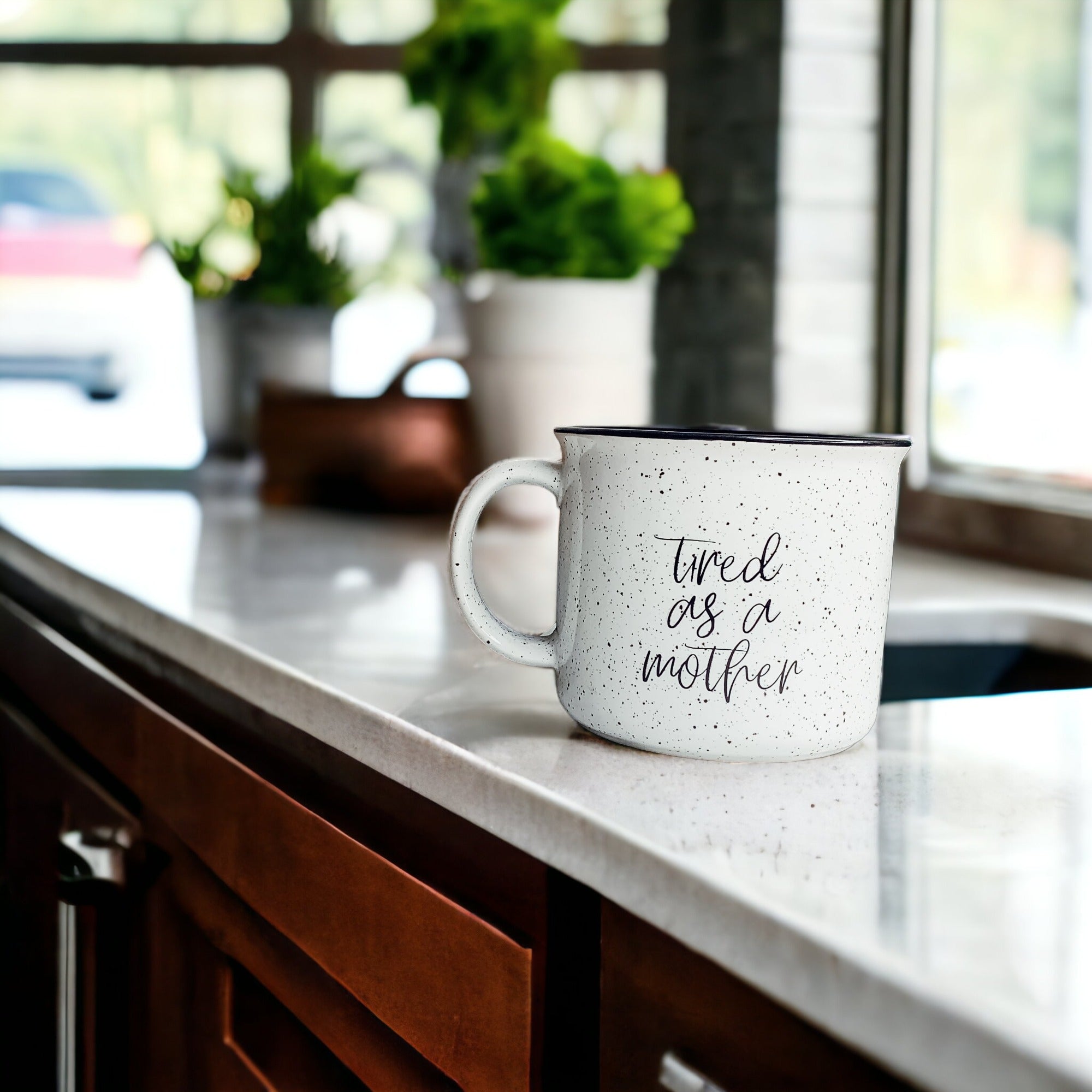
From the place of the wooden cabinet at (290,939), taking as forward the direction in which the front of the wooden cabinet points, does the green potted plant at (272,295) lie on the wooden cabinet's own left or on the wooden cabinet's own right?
on the wooden cabinet's own right

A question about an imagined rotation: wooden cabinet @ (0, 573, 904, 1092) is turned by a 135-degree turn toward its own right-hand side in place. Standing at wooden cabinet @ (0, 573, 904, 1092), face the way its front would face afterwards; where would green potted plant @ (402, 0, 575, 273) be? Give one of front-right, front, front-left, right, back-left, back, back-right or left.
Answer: front

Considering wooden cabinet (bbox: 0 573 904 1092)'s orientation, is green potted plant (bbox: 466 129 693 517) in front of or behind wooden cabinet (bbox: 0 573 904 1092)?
behind

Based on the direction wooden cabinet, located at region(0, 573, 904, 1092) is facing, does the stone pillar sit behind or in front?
behind

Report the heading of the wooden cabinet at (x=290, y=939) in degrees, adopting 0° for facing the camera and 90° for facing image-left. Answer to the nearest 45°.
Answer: approximately 45°
